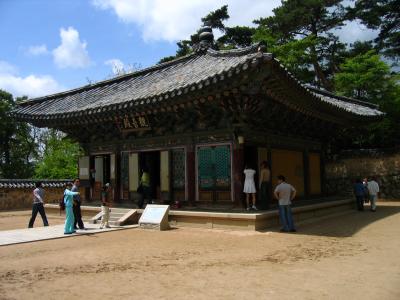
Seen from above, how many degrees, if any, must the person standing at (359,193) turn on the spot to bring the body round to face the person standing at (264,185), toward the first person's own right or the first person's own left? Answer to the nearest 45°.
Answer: approximately 135° to the first person's own left

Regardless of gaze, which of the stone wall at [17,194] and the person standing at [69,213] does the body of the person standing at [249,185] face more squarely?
the stone wall

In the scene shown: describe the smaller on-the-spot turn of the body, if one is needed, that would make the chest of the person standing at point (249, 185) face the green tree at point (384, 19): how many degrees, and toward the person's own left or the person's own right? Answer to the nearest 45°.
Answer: approximately 45° to the person's own right

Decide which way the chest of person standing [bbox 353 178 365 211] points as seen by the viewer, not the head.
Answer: away from the camera

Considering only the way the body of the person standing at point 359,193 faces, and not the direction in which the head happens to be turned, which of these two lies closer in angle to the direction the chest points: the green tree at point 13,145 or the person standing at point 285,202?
the green tree

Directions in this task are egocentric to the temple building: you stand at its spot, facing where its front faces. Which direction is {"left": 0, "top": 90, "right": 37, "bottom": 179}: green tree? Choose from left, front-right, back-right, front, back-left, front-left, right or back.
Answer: right

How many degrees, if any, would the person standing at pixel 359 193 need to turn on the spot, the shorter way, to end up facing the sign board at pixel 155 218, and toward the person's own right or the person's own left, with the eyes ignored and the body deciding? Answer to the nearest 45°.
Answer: approximately 135° to the person's own left

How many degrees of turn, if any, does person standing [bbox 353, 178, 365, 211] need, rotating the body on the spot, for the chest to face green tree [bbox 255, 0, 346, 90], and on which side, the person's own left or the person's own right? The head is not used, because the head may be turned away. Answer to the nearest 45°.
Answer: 0° — they already face it

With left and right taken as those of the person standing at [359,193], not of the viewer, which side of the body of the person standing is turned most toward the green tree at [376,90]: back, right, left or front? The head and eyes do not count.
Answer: front

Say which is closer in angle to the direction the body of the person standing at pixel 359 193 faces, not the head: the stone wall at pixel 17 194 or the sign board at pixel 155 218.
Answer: the stone wall

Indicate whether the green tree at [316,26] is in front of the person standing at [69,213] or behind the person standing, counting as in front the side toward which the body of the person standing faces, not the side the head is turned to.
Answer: in front

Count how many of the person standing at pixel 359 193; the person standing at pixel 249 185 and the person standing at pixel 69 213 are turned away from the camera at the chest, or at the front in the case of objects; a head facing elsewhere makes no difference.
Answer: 2

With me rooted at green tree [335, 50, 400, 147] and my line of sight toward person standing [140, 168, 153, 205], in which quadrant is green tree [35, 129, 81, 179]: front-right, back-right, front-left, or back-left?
front-right

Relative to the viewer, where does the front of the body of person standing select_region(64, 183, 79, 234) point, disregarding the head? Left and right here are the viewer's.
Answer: facing to the right of the viewer

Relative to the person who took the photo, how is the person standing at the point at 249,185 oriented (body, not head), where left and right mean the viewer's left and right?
facing away from the viewer
